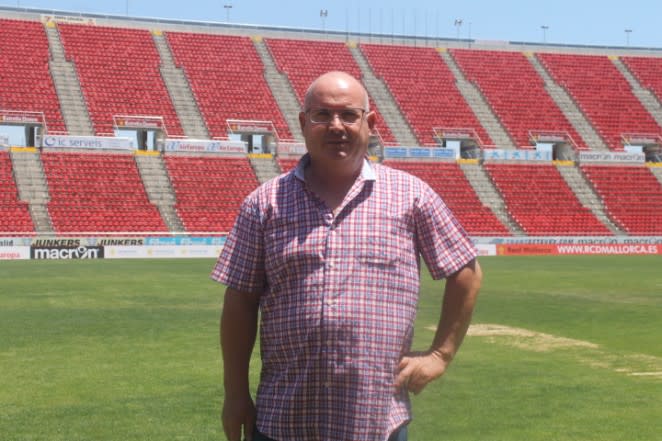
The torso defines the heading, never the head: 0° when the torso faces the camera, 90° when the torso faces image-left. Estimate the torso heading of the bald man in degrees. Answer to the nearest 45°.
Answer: approximately 0°

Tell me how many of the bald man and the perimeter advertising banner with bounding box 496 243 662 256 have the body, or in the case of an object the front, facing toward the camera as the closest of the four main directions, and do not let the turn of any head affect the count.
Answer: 2

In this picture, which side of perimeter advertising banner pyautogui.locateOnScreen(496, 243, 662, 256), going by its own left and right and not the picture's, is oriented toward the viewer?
front

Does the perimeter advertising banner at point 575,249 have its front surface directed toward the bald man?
yes

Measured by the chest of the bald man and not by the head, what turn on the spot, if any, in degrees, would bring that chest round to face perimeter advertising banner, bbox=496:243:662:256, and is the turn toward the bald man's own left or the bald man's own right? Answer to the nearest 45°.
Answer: approximately 180°
